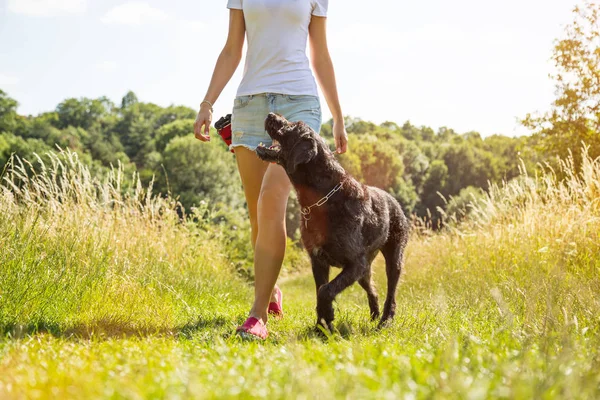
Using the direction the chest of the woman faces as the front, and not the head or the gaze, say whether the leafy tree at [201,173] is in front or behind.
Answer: behind

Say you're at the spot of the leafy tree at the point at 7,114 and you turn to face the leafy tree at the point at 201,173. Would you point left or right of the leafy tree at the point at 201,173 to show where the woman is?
right

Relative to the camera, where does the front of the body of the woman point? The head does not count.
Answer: toward the camera

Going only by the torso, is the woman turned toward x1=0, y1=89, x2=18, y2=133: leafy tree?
no
